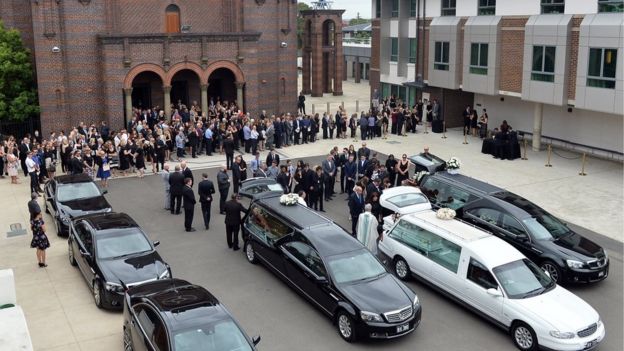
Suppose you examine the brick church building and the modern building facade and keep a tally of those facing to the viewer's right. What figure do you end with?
0

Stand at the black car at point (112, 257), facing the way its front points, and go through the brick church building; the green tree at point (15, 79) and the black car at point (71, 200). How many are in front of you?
0

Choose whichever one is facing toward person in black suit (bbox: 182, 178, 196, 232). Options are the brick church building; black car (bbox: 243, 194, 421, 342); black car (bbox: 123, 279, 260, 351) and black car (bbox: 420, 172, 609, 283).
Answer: the brick church building

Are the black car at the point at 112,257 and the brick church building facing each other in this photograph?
no

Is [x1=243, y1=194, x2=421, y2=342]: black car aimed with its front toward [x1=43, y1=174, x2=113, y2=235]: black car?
no

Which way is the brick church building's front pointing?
toward the camera

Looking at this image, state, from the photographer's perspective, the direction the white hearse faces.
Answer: facing the viewer and to the right of the viewer

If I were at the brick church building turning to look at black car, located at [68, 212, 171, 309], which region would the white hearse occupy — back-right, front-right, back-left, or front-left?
front-left

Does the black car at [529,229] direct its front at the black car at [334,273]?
no

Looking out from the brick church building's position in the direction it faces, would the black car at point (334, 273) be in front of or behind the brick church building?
in front

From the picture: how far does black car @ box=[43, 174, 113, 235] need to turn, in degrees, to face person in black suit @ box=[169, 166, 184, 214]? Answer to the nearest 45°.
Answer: approximately 45° to its left

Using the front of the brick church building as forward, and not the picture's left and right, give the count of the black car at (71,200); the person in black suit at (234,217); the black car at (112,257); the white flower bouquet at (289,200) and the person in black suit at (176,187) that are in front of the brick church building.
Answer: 5

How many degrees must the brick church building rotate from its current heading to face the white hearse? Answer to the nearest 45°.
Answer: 0° — it already faces it

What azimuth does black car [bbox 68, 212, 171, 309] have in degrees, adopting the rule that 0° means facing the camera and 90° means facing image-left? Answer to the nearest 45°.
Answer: approximately 315°

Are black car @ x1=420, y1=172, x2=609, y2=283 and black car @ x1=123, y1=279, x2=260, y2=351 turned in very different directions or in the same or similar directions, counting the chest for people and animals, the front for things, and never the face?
same or similar directions

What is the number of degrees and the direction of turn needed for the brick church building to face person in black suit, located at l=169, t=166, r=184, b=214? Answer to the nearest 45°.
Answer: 0° — it already faces them

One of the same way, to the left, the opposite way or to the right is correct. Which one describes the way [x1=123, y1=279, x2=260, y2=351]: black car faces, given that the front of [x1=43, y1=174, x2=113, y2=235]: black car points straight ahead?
the same way

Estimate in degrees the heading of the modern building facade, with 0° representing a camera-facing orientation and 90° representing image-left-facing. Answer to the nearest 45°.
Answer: approximately 45°

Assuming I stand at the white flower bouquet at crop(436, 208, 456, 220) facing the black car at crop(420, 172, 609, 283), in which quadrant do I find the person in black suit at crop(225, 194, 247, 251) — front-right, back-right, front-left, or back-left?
back-left

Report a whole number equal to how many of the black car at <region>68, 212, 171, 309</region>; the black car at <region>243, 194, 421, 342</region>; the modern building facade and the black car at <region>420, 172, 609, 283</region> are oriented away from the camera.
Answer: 0

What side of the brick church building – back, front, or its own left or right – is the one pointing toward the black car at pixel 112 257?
front

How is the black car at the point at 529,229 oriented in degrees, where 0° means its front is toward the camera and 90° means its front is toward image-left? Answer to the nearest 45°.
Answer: approximately 315°

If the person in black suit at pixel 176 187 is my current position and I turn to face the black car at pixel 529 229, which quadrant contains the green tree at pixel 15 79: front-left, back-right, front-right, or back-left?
back-left

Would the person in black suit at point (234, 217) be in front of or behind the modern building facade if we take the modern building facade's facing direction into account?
in front

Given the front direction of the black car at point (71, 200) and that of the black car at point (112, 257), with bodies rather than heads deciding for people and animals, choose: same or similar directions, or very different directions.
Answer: same or similar directions

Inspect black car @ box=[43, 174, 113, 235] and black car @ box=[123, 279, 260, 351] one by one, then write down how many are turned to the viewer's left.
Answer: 0
